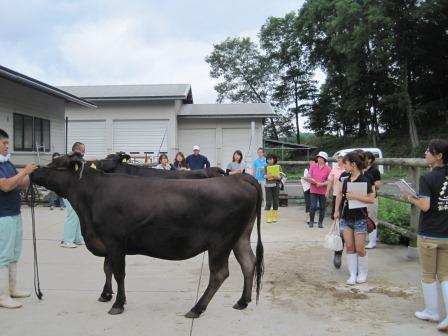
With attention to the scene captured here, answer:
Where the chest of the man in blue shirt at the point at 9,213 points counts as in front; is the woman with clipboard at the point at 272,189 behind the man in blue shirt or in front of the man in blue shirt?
in front

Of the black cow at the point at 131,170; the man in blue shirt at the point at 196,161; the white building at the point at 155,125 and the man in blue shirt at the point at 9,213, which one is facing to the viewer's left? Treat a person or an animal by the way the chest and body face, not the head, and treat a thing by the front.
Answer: the black cow

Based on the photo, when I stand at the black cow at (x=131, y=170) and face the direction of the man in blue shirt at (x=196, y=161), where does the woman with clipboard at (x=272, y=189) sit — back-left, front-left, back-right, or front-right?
front-right

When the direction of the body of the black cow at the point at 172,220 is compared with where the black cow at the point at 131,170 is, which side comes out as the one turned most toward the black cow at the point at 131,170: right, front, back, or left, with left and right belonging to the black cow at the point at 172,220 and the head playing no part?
right

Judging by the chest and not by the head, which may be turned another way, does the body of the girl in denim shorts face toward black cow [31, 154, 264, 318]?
yes

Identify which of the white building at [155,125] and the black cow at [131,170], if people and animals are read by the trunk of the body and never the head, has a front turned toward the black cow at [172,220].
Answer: the white building

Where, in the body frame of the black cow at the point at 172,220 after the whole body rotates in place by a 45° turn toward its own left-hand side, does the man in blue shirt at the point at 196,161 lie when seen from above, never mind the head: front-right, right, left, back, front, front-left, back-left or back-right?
back-right

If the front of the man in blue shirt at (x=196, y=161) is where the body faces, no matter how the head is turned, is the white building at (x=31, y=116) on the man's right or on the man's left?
on the man's right

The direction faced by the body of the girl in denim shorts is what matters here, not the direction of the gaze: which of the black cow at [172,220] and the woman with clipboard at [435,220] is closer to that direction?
the black cow

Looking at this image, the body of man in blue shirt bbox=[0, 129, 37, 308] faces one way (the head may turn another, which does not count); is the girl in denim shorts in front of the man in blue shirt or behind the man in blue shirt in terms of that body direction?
in front

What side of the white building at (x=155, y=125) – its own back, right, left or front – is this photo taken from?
front

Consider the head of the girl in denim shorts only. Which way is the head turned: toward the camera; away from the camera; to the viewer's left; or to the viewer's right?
to the viewer's left

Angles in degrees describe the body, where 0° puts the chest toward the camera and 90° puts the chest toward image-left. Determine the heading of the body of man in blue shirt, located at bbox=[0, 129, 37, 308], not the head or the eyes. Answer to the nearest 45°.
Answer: approximately 270°

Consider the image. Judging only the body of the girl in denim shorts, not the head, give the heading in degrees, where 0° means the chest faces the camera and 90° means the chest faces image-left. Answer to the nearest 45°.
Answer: approximately 45°

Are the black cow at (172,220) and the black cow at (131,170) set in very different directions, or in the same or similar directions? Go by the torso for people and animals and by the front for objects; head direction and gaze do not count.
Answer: same or similar directions

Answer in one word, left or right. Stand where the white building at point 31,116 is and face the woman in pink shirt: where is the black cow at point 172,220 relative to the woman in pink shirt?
right

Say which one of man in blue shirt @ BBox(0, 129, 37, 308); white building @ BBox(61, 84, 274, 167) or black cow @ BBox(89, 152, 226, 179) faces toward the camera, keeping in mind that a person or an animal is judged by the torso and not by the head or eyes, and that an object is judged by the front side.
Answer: the white building

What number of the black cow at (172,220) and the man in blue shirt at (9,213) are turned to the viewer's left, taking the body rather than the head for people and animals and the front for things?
1
